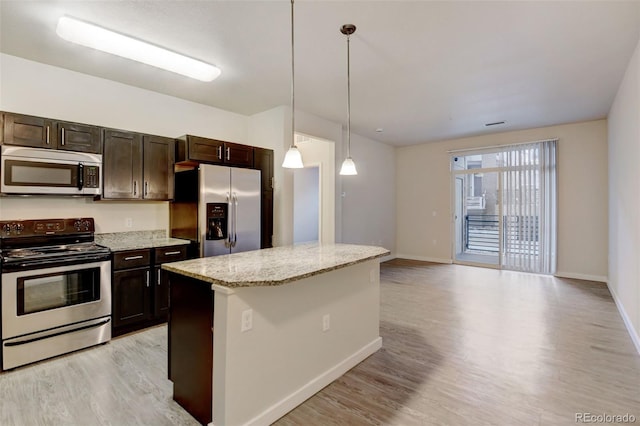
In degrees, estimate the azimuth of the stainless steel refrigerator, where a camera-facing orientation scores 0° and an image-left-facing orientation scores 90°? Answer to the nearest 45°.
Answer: approximately 315°

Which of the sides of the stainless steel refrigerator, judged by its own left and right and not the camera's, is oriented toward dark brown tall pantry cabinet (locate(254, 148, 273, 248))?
left

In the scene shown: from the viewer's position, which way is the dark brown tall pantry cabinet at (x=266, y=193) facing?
facing the viewer and to the right of the viewer

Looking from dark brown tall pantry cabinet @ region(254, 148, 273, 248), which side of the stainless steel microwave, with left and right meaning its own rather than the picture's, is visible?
left

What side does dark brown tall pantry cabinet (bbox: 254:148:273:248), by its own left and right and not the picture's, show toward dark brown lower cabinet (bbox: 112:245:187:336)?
right

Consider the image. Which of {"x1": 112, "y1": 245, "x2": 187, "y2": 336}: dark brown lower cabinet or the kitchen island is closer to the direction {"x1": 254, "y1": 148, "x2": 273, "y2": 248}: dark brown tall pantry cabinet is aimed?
the kitchen island

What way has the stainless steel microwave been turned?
toward the camera

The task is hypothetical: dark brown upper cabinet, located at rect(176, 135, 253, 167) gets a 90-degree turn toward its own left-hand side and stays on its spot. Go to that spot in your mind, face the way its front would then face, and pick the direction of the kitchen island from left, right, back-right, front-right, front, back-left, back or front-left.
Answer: back-right

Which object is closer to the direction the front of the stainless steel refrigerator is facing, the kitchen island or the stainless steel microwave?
the kitchen island
